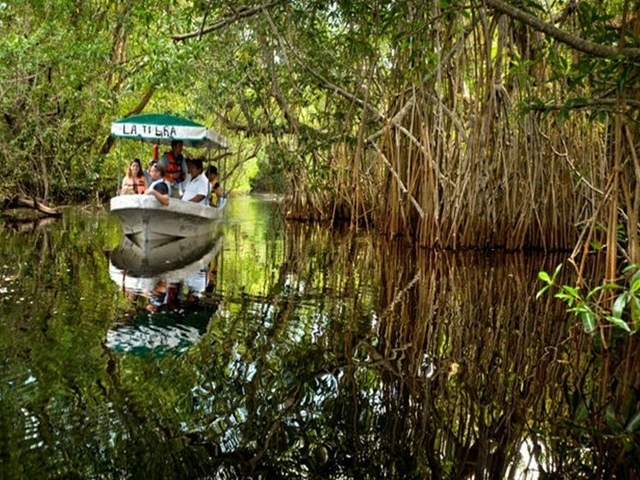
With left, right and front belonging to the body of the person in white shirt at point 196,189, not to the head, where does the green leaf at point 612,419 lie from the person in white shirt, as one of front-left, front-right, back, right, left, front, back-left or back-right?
front-left

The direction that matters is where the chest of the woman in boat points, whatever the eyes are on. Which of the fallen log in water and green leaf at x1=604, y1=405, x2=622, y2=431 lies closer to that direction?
the green leaf

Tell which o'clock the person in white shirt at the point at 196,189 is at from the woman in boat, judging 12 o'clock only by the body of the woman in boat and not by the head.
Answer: The person in white shirt is roughly at 9 o'clock from the woman in boat.

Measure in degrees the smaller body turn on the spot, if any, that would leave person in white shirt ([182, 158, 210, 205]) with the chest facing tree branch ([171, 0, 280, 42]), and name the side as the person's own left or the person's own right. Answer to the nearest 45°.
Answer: approximately 45° to the person's own left

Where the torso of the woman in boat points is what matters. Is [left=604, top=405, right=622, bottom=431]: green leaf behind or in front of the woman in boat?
in front

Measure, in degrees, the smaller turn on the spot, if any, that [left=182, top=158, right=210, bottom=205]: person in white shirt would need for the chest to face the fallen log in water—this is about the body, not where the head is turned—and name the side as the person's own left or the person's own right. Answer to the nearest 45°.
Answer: approximately 90° to the person's own right

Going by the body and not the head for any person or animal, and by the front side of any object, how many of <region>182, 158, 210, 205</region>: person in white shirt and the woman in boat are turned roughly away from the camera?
0

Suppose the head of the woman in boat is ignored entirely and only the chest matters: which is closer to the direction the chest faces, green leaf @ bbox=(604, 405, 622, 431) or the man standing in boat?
the green leaf

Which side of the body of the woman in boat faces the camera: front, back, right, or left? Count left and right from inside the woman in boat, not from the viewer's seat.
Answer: front

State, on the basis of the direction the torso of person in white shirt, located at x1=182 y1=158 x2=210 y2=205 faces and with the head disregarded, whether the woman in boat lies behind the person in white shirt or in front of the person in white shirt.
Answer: in front
